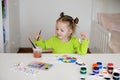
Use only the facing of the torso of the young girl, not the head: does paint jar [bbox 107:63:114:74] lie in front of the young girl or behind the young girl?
in front

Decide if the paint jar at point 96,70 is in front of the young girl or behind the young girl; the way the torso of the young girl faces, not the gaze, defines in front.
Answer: in front

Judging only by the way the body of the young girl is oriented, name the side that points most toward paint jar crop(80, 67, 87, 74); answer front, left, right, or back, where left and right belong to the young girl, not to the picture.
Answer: front

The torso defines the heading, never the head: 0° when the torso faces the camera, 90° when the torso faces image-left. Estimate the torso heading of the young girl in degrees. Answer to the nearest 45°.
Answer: approximately 0°
